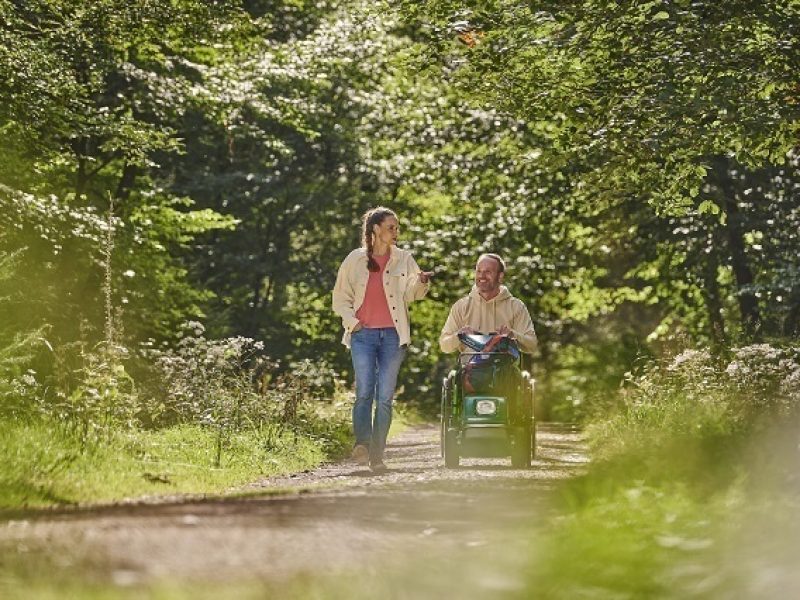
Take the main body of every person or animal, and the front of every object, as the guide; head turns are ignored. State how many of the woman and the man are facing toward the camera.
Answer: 2

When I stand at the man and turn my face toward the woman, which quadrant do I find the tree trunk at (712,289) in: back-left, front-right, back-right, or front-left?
back-right

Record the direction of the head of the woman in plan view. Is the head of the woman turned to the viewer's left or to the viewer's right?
to the viewer's right

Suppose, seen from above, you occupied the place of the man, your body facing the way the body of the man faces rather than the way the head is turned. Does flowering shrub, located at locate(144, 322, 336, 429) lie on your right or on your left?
on your right

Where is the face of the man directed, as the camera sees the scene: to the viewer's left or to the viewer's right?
to the viewer's left

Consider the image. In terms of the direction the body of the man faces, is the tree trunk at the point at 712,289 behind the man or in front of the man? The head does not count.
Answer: behind

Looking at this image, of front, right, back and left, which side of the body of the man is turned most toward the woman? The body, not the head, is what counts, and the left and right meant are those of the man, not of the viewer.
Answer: right

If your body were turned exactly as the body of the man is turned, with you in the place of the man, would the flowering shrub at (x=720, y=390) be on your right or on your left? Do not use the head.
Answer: on your left

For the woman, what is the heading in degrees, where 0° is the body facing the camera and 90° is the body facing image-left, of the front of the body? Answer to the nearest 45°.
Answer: approximately 0°
